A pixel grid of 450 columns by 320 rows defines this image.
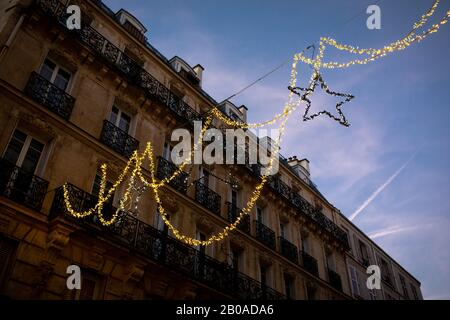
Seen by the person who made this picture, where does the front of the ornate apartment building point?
facing the viewer and to the right of the viewer

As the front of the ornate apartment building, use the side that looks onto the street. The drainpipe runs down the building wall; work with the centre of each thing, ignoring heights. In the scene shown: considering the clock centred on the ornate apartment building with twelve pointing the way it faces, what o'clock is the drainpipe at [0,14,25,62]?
The drainpipe is roughly at 3 o'clock from the ornate apartment building.
